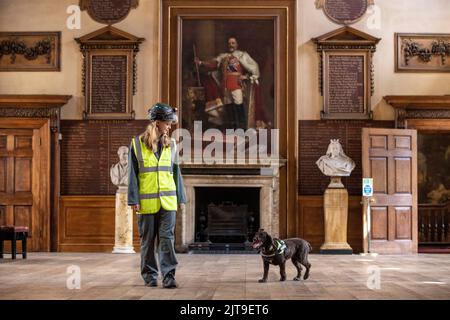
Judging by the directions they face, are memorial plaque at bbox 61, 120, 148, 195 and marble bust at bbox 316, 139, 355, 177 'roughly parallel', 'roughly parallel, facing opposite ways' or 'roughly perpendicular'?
roughly parallel

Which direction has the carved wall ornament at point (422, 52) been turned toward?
toward the camera

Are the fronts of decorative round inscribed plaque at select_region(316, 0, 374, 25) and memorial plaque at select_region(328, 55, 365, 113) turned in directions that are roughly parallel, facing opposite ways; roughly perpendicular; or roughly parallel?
roughly parallel

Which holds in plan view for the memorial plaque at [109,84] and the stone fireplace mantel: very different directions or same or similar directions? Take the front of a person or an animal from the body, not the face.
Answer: same or similar directions

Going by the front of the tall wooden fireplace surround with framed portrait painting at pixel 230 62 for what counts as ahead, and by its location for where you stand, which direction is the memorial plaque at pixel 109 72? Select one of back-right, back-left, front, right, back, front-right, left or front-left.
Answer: right

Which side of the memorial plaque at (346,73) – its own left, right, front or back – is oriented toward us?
front

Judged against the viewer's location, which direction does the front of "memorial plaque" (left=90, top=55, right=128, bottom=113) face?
facing the viewer

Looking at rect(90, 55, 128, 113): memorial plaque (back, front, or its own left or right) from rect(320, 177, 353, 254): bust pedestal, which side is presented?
left

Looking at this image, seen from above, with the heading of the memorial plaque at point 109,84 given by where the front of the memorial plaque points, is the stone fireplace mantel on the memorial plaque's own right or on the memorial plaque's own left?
on the memorial plaque's own left

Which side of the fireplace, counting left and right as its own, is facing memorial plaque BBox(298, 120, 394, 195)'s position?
left

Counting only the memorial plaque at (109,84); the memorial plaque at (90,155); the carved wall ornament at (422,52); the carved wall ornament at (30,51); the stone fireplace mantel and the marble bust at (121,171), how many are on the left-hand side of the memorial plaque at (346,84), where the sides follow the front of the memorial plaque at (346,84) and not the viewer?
1

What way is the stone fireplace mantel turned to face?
toward the camera

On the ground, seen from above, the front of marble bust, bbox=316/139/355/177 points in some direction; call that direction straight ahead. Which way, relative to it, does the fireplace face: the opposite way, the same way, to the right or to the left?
the same way

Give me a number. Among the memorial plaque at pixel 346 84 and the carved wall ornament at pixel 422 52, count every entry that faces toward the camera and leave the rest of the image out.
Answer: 2

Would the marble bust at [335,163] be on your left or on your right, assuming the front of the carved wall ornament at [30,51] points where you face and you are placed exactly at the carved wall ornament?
on your left
